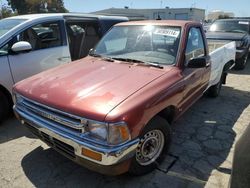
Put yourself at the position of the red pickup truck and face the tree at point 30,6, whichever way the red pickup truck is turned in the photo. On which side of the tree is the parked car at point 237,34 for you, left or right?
right

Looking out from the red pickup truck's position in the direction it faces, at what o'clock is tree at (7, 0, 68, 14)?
The tree is roughly at 4 o'clock from the red pickup truck.

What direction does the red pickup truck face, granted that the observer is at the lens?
facing the viewer and to the left of the viewer

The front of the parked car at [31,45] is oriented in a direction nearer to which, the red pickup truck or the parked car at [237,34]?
the red pickup truck

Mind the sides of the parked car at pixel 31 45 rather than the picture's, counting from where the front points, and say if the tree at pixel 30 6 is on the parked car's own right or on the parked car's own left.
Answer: on the parked car's own right

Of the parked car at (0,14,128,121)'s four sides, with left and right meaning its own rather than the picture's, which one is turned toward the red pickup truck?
left

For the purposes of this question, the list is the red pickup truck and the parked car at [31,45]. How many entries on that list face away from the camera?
0

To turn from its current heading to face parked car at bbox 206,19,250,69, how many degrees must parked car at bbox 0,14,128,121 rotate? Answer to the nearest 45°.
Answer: approximately 180°

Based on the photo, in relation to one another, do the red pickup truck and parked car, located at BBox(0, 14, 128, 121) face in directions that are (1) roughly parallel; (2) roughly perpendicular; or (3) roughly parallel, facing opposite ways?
roughly parallel
